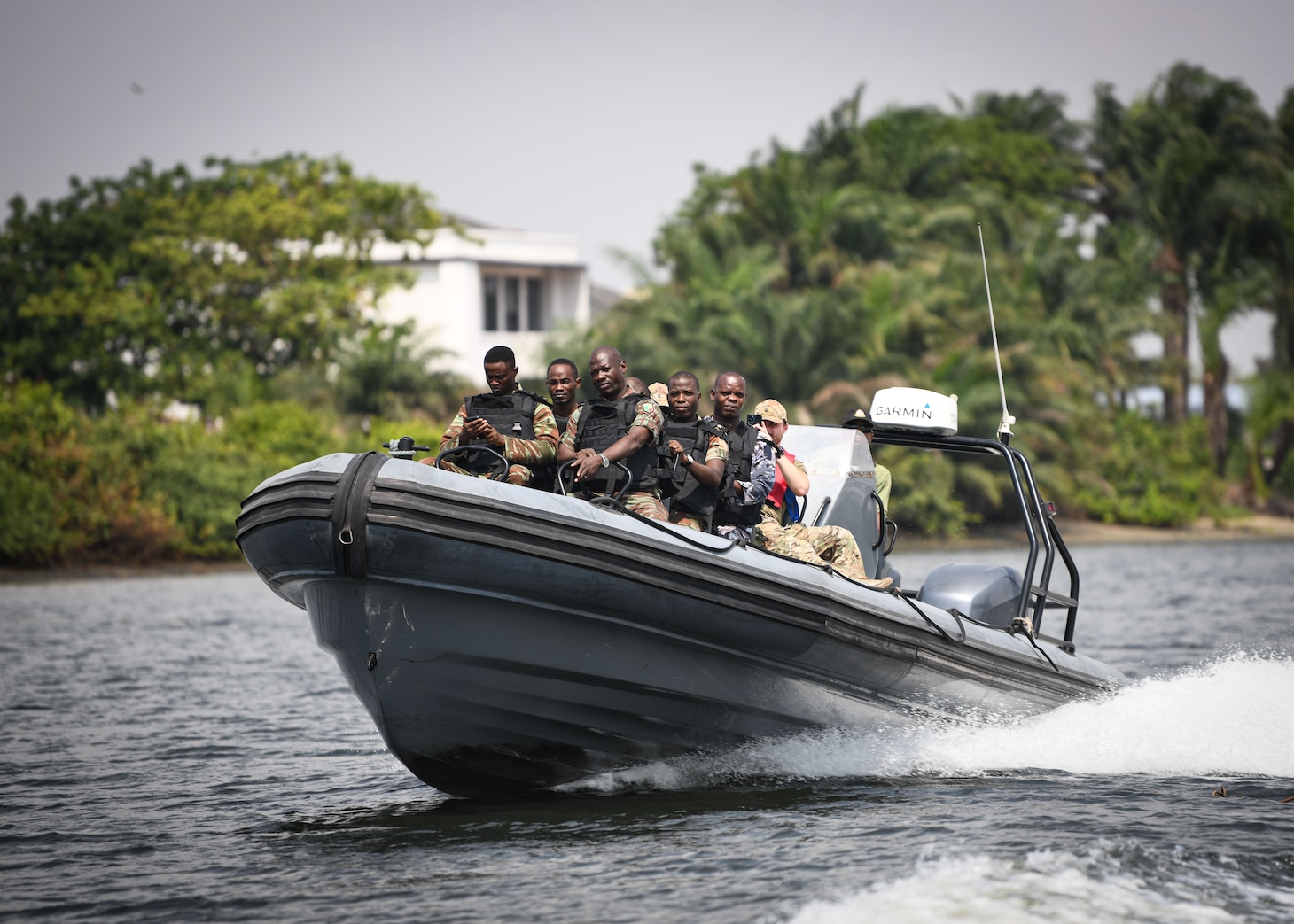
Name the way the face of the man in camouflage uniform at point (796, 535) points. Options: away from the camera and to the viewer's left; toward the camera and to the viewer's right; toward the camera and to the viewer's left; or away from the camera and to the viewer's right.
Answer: toward the camera and to the viewer's left

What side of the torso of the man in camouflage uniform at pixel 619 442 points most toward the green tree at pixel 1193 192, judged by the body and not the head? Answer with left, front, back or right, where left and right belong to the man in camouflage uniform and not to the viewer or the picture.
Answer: back

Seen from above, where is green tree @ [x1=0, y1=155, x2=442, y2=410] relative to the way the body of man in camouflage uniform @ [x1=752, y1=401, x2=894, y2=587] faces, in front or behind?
behind

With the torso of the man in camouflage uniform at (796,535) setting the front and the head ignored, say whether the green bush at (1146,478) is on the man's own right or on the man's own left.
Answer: on the man's own left

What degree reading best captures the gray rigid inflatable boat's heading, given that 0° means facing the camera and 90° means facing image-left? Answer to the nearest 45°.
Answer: approximately 45°

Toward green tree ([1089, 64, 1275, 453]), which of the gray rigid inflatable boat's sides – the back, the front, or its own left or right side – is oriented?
back

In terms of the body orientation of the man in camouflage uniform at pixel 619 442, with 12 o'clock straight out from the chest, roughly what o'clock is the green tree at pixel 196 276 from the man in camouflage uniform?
The green tree is roughly at 4 o'clock from the man in camouflage uniform.

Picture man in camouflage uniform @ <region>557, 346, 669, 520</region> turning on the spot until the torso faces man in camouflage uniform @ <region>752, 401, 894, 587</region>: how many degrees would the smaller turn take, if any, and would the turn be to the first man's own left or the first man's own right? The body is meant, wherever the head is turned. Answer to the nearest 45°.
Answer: approximately 180°

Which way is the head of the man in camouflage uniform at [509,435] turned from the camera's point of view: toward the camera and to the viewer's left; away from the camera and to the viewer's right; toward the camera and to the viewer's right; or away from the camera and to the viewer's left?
toward the camera and to the viewer's left

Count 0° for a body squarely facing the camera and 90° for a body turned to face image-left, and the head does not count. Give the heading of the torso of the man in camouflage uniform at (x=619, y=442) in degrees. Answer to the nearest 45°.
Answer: approximately 45°

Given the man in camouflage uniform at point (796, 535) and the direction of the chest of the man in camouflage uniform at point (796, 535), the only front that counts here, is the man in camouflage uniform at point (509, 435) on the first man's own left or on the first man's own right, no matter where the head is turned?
on the first man's own right
